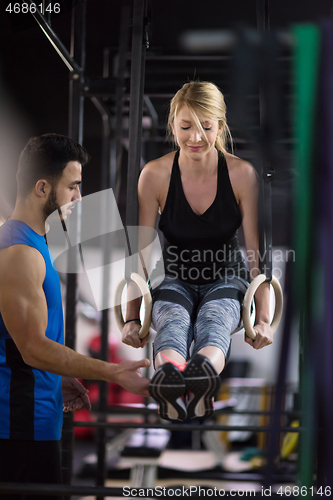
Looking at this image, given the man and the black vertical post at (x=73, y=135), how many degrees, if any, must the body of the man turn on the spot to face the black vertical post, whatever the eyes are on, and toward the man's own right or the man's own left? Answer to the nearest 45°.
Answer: approximately 90° to the man's own left

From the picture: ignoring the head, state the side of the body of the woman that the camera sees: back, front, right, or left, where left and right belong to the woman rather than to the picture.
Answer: front

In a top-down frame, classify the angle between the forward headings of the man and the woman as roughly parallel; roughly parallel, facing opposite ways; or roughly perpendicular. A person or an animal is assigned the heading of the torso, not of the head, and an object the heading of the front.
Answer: roughly perpendicular

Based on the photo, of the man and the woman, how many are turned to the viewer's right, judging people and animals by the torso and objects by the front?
1

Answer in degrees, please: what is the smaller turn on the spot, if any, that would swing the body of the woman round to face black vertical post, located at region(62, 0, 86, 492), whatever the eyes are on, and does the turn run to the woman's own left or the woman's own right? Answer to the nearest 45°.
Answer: approximately 135° to the woman's own right

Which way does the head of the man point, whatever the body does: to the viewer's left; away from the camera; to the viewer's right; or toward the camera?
to the viewer's right

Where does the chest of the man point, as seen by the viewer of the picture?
to the viewer's right
